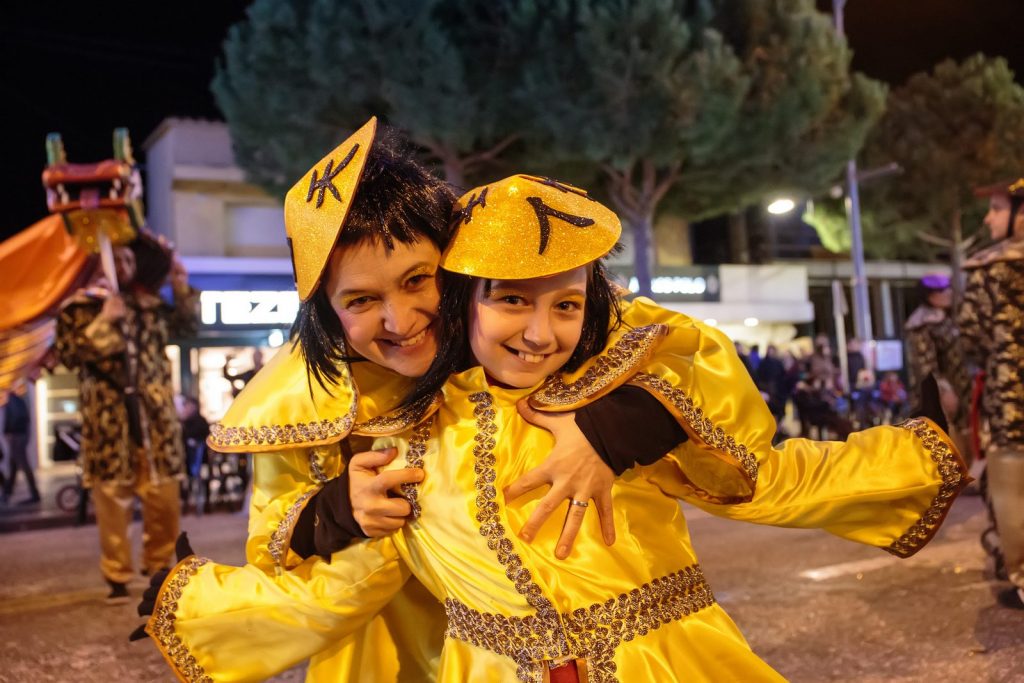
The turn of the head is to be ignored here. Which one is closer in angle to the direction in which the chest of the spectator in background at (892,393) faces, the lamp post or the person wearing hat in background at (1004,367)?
the person wearing hat in background

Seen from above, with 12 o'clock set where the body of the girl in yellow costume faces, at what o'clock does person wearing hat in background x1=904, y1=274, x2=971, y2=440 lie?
The person wearing hat in background is roughly at 7 o'clock from the girl in yellow costume.

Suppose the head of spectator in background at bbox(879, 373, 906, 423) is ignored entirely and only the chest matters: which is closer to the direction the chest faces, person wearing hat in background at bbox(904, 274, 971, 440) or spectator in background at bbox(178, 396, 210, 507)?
the person wearing hat in background

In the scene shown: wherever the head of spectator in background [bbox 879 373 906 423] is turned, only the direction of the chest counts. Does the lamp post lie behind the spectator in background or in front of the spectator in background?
behind

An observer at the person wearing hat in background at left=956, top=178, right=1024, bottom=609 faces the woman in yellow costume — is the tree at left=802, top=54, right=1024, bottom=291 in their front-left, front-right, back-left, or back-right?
back-right

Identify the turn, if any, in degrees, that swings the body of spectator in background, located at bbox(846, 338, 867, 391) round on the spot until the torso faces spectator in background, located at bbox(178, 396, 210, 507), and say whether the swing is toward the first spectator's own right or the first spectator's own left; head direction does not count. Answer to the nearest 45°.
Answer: approximately 45° to the first spectator's own right

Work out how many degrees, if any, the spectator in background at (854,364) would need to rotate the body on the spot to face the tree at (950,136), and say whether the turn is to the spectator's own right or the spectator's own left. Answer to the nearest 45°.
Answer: approximately 180°

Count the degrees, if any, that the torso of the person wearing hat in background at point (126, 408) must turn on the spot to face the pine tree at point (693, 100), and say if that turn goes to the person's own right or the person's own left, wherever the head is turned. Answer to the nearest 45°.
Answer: approximately 135° to the person's own left
